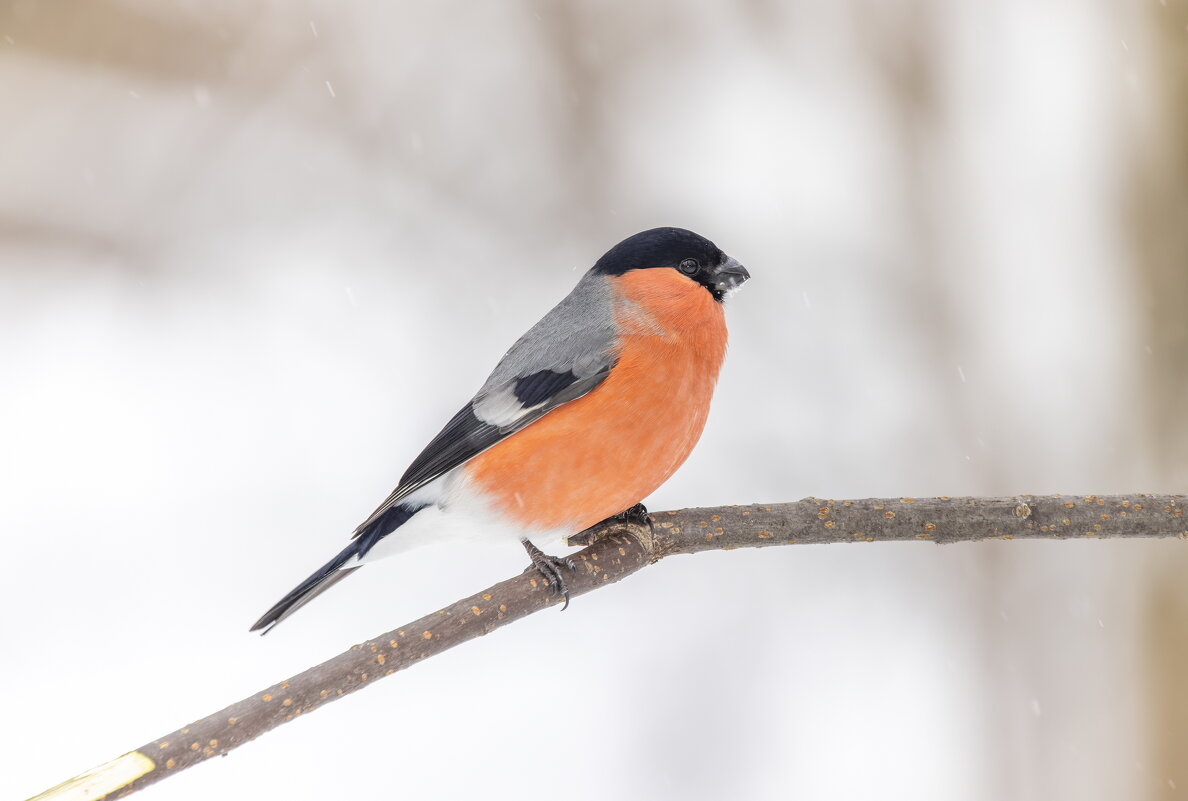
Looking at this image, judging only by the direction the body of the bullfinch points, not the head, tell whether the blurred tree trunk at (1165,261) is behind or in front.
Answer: in front

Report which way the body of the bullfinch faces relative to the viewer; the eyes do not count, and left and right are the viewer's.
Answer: facing to the right of the viewer
